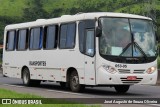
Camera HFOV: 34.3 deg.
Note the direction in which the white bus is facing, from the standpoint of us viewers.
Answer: facing the viewer and to the right of the viewer
